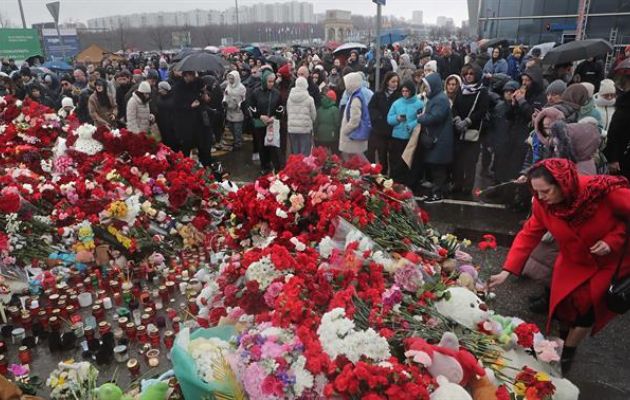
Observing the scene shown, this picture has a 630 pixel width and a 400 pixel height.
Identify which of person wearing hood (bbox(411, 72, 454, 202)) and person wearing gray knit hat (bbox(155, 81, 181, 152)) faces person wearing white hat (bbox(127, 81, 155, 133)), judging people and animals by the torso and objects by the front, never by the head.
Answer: person wearing hood (bbox(411, 72, 454, 202))

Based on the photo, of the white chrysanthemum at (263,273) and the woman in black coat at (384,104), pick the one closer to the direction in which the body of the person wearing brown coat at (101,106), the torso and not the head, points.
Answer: the white chrysanthemum

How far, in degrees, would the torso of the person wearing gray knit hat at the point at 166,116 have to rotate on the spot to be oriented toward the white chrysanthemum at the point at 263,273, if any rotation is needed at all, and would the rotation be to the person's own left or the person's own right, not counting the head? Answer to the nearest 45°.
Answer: approximately 45° to the person's own left

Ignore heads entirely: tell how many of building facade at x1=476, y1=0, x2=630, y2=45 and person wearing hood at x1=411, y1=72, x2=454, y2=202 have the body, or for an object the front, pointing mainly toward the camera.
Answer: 1

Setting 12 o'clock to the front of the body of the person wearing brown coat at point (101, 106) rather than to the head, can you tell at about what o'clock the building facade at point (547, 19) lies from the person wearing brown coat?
The building facade is roughly at 8 o'clock from the person wearing brown coat.

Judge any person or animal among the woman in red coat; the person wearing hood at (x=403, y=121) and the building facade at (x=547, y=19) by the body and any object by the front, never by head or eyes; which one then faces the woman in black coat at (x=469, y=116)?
the building facade

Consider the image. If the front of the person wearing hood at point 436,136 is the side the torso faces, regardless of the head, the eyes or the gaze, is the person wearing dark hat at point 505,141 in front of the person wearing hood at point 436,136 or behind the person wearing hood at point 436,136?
behind

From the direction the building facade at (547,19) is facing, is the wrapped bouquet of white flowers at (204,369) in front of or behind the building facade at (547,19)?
in front

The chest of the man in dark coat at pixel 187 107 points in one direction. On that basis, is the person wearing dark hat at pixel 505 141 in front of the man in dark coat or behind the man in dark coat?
in front

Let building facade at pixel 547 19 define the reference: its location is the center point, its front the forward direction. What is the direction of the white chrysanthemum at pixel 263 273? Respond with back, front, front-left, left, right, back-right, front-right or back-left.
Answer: front

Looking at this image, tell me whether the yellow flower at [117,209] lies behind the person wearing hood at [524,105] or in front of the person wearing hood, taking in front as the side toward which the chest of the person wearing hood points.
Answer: in front

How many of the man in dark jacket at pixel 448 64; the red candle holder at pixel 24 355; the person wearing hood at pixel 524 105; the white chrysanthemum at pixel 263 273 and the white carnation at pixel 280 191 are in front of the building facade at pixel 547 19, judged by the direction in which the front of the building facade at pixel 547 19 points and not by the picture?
5

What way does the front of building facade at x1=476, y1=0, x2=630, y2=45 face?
toward the camera
